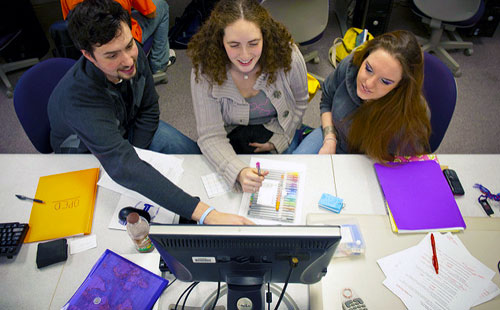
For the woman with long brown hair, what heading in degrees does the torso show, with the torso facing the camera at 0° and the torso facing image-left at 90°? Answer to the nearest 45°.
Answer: approximately 45°

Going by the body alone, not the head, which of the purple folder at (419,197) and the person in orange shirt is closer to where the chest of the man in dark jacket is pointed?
the purple folder

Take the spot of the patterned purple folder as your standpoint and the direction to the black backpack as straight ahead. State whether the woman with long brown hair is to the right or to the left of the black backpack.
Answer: right

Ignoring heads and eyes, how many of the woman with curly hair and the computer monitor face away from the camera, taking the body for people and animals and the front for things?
1

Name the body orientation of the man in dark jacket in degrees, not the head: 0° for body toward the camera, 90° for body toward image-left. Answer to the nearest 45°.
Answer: approximately 315°

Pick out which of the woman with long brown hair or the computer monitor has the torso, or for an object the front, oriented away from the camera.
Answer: the computer monitor

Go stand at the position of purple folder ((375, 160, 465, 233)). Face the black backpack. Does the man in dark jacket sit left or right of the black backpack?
left

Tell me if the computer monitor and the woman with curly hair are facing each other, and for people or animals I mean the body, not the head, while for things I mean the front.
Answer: yes

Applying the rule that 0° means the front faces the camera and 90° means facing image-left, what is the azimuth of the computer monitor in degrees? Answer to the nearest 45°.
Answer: approximately 180°
